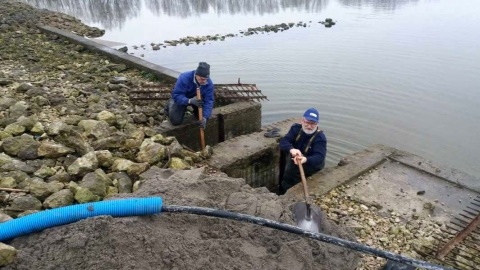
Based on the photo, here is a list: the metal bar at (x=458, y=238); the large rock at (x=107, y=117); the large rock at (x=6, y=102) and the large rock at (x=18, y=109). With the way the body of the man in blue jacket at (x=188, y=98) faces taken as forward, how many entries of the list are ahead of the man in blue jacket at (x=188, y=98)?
1

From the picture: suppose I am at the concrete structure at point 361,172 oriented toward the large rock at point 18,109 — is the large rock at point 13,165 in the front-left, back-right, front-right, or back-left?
front-left

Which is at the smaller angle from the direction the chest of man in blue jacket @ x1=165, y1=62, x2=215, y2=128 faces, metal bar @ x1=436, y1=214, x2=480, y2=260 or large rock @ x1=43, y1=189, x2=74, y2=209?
the metal bar

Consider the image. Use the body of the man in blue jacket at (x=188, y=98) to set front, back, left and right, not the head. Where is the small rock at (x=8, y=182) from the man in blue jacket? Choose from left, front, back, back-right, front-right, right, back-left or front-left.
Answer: right

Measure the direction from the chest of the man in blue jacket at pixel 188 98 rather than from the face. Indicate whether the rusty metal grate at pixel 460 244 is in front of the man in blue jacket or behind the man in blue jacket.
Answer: in front

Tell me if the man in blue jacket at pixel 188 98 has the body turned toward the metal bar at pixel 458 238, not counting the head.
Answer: yes

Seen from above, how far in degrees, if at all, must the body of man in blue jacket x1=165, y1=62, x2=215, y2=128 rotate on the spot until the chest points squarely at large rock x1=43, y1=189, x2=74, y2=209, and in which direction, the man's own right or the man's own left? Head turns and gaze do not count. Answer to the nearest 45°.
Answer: approximately 90° to the man's own right

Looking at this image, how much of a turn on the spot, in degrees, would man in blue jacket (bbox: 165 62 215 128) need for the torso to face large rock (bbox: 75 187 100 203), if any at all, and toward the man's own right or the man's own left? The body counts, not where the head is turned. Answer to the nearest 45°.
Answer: approximately 90° to the man's own right

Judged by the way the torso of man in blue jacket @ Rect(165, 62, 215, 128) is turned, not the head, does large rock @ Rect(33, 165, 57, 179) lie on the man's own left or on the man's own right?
on the man's own right

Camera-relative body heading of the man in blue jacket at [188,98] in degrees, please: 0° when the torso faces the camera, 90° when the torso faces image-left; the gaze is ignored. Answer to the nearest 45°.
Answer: approximately 315°

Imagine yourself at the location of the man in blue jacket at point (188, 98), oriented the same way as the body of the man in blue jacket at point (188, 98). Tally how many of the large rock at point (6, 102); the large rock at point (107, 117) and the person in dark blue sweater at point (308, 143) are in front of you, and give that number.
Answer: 1

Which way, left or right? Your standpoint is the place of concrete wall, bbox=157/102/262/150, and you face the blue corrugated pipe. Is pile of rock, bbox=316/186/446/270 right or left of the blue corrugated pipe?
left

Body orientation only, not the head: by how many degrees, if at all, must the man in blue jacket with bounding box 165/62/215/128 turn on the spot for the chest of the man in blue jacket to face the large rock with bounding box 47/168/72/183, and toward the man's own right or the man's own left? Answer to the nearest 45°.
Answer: approximately 90° to the man's own right

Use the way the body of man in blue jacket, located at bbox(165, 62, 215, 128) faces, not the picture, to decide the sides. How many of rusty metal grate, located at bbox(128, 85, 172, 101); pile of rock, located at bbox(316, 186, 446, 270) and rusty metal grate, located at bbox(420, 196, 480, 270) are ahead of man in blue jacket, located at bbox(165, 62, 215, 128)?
2

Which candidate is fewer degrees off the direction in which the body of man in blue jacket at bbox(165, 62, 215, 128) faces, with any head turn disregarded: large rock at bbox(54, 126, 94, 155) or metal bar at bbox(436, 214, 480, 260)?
the metal bar

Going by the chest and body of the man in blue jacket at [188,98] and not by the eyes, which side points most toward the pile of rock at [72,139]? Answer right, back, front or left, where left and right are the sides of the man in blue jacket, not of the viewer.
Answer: right

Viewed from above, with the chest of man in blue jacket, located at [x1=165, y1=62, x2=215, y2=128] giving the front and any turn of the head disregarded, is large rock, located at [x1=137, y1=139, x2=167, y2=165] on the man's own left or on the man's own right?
on the man's own right

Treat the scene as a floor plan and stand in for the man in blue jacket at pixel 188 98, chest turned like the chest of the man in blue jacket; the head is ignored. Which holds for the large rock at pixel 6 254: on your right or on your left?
on your right

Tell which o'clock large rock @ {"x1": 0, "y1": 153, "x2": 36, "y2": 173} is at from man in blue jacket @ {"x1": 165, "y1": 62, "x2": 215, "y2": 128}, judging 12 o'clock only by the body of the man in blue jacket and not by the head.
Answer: The large rock is roughly at 3 o'clock from the man in blue jacket.

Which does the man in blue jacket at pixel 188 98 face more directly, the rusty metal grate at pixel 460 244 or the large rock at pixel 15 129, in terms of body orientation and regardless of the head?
the rusty metal grate

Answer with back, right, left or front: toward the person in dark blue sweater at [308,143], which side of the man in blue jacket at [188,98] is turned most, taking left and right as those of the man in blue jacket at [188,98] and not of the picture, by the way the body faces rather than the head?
front
